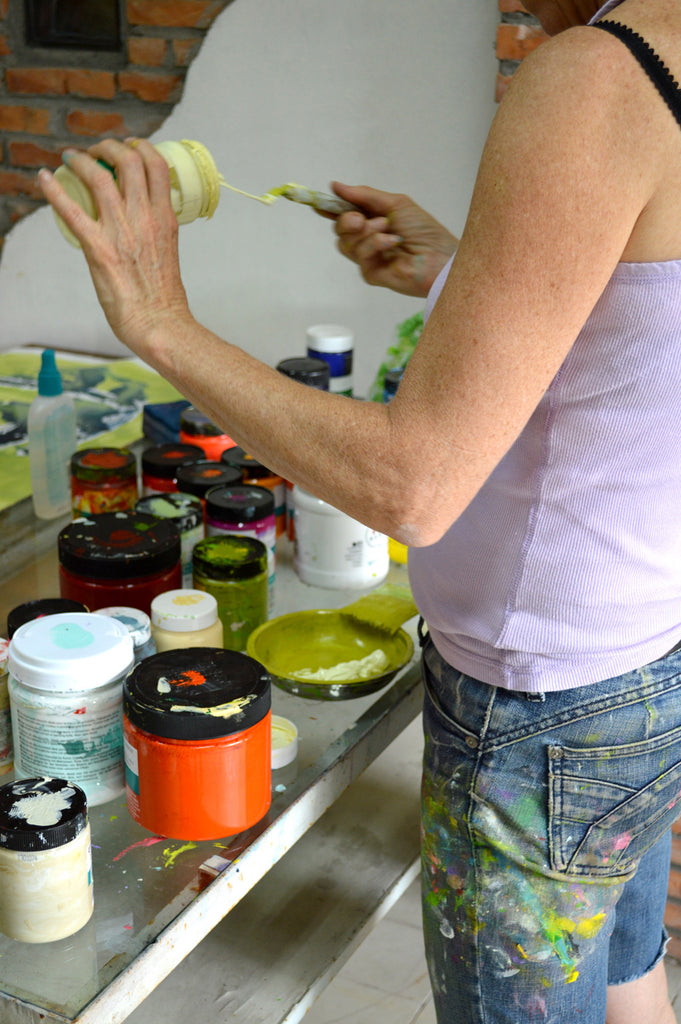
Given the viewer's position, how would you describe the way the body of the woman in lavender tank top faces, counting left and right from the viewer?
facing away from the viewer and to the left of the viewer
